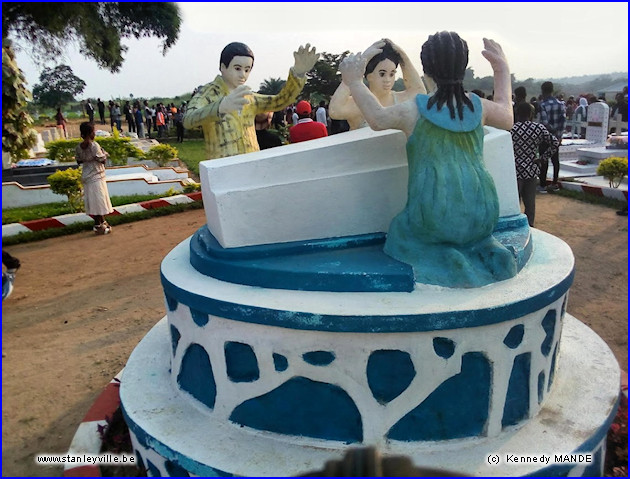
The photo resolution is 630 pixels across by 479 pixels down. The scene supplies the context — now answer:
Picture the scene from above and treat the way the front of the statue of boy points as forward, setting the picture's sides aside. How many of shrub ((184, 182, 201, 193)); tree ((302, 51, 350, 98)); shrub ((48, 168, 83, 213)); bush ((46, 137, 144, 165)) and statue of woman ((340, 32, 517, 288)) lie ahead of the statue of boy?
1

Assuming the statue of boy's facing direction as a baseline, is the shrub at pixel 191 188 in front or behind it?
behind

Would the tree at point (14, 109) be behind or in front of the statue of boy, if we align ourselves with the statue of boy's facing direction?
behind

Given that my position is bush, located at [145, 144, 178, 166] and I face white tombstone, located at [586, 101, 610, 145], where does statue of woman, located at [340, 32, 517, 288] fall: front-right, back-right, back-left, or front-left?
front-right

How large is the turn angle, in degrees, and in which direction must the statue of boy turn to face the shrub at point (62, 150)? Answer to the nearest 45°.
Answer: approximately 180°

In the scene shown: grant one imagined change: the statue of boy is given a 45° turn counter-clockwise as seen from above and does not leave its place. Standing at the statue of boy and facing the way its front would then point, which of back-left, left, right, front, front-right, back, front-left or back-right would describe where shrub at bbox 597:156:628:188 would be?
front-left

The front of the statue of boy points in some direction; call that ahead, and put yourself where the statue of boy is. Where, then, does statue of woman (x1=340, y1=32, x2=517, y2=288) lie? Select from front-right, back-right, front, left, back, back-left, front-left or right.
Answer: front

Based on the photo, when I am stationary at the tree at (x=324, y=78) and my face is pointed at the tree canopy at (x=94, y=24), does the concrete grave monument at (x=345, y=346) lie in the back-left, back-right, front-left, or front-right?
front-left

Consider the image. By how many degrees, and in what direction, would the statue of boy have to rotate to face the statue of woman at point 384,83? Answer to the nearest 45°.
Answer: approximately 45° to its left

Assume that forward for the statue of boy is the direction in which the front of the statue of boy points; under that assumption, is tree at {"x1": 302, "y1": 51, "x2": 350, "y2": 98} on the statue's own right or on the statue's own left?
on the statue's own left

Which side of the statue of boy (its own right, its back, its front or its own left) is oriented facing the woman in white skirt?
back

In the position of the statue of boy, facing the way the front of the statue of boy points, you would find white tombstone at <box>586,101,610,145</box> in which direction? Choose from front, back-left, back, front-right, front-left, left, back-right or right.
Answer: left

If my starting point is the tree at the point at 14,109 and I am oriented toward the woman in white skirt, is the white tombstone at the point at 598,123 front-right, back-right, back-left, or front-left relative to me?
front-left
